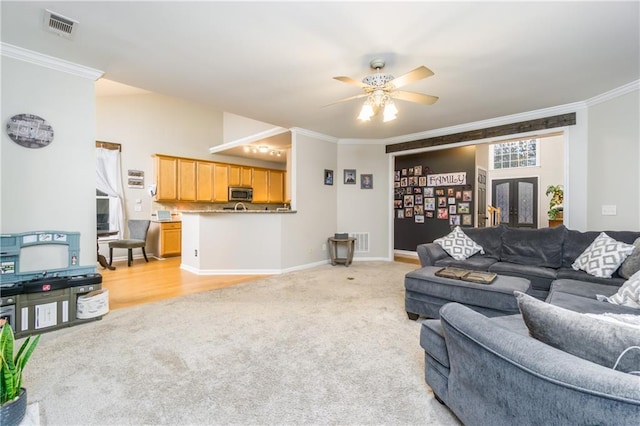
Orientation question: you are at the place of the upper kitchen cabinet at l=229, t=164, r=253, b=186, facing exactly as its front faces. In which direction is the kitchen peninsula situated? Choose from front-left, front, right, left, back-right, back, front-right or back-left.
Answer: front-right

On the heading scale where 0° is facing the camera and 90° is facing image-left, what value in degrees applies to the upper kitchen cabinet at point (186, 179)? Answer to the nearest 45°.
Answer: approximately 315°

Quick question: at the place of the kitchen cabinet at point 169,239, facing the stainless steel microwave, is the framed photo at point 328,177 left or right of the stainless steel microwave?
right

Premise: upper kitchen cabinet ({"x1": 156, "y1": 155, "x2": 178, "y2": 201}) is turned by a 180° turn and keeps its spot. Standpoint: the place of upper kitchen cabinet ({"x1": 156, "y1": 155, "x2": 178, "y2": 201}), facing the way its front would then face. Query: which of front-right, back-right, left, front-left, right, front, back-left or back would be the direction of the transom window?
back-right

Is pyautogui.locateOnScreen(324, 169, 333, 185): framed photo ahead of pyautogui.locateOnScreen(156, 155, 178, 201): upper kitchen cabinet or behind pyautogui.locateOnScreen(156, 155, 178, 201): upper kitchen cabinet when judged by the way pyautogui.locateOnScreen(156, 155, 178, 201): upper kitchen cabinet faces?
ahead

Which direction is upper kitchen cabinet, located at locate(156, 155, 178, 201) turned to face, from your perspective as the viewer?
facing the viewer and to the right of the viewer

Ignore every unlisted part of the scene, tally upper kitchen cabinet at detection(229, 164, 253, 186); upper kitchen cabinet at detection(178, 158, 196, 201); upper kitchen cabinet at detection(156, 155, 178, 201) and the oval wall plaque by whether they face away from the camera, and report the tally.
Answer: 0

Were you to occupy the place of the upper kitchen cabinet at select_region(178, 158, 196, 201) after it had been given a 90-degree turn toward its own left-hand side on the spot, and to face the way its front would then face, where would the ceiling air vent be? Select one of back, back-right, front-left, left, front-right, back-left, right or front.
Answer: back-right

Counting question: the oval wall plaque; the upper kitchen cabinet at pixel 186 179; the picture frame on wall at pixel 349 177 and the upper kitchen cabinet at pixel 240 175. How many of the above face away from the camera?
0

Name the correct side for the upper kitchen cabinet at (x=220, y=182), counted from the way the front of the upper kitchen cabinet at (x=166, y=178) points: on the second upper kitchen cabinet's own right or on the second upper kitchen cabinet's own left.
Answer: on the second upper kitchen cabinet's own left

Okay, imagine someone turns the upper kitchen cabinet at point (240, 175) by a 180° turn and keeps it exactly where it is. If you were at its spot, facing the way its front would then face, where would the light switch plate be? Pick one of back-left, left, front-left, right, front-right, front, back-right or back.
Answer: back

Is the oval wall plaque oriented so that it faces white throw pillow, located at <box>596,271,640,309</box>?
yes

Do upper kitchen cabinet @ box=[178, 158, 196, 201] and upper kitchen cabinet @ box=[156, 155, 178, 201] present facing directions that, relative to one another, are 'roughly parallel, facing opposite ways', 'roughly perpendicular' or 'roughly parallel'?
roughly parallel
